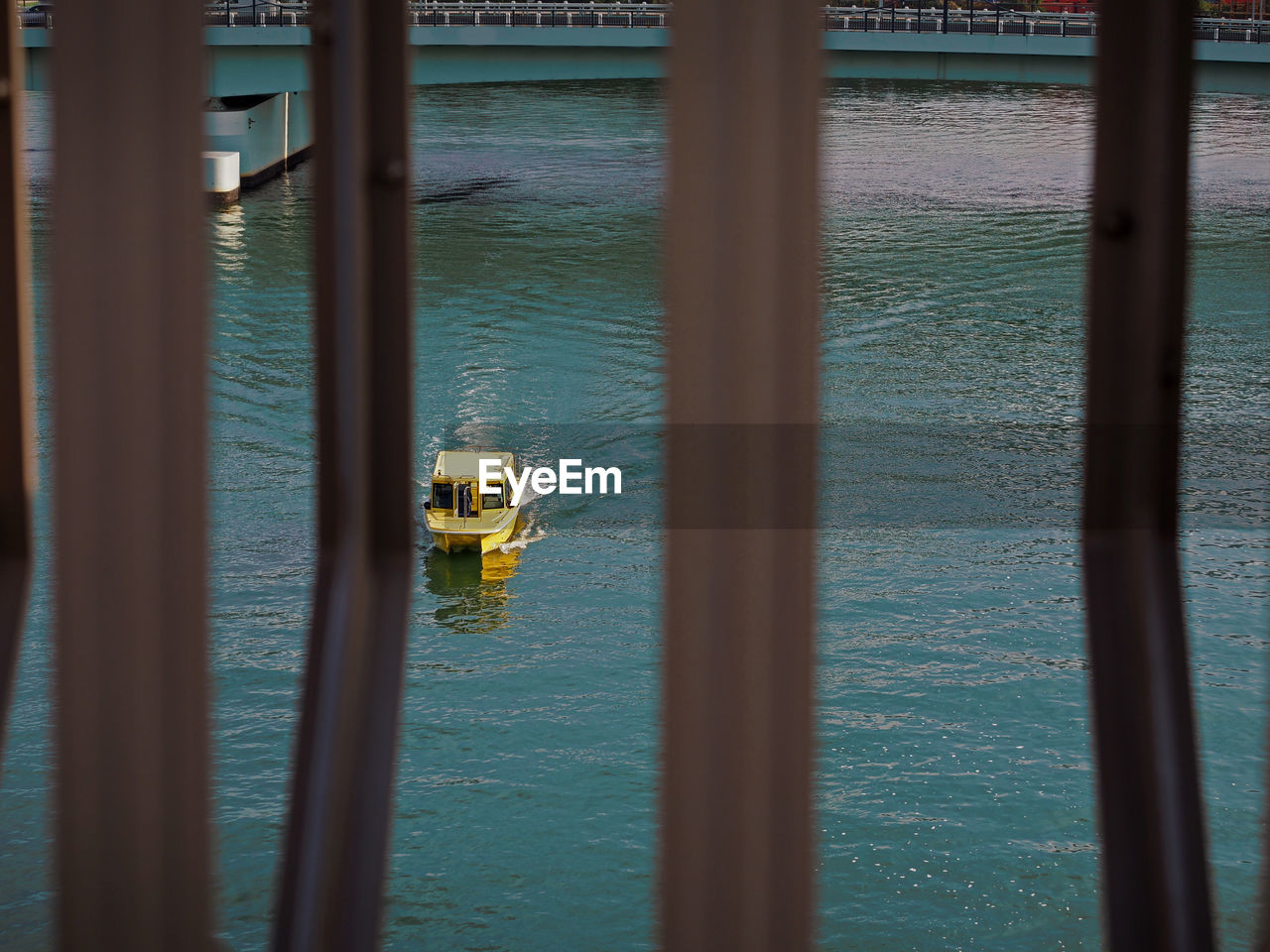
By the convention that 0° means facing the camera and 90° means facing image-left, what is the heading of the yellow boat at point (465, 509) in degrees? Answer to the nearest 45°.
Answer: approximately 0°

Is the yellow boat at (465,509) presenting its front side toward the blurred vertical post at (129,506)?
yes

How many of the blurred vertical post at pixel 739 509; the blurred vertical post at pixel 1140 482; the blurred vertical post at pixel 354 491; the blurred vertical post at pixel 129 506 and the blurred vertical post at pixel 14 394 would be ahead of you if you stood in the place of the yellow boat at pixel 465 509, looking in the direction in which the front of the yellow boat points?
5

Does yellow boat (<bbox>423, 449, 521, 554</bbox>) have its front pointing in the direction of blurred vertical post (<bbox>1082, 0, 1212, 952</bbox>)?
yes

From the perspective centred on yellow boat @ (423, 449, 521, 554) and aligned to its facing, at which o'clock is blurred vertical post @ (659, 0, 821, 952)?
The blurred vertical post is roughly at 12 o'clock from the yellow boat.

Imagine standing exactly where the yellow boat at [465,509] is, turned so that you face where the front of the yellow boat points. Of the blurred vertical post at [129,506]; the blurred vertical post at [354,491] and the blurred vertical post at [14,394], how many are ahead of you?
3

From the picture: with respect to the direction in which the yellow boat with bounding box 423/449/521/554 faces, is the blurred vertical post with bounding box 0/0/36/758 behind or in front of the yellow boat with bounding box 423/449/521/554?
in front

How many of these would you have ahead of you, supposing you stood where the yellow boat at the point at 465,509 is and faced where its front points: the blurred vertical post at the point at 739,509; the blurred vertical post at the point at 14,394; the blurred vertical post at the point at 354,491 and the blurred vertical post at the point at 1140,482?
4

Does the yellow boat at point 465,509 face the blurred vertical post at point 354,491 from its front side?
yes
